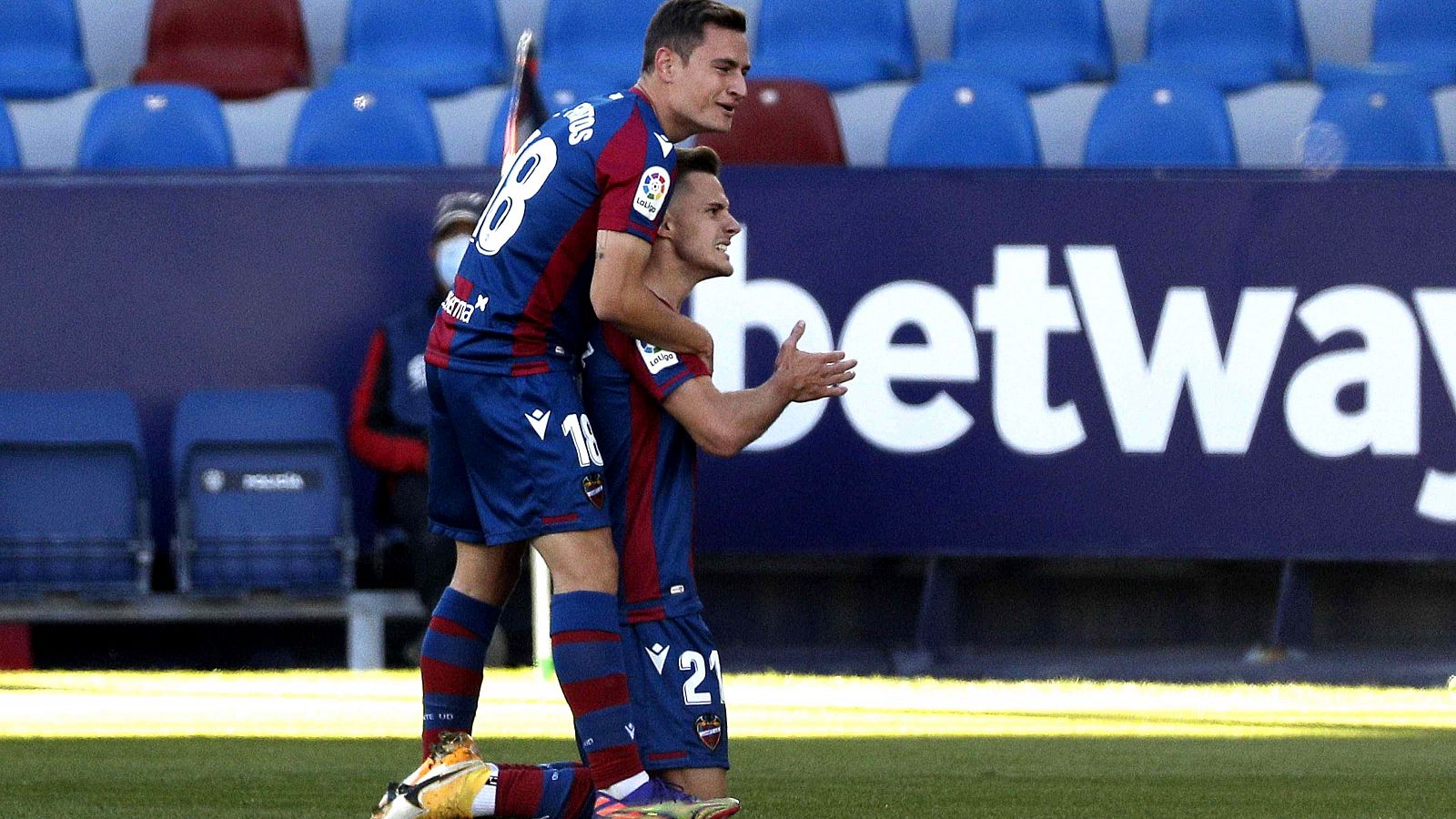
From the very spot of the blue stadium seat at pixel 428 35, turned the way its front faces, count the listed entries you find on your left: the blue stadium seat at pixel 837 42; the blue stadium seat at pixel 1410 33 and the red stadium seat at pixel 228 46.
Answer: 2

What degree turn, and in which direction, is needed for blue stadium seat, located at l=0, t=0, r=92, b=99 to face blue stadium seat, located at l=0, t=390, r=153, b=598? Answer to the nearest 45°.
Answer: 0° — it already faces it

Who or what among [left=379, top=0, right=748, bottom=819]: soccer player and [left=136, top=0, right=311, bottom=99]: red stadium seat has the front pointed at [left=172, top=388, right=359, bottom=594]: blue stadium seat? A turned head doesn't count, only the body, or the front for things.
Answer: the red stadium seat

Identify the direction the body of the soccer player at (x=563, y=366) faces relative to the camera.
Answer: to the viewer's right

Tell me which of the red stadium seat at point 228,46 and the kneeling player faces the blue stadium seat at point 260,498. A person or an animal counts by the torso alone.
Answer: the red stadium seat

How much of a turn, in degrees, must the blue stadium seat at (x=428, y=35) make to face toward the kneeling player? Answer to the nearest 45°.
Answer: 0° — it already faces them

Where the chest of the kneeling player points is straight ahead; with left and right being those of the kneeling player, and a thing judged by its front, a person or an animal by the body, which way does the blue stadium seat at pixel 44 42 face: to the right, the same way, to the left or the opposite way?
to the right

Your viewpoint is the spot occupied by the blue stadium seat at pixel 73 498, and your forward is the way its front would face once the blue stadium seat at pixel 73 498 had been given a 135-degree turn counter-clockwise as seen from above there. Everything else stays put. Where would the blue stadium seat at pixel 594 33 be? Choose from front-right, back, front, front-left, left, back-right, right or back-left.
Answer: front

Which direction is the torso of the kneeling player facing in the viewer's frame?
to the viewer's right

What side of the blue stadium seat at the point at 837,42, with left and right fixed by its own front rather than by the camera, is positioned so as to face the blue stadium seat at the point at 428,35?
right

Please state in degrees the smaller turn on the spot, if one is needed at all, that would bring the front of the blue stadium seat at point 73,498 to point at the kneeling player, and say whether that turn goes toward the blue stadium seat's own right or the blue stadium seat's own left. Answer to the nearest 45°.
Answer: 0° — it already faces them

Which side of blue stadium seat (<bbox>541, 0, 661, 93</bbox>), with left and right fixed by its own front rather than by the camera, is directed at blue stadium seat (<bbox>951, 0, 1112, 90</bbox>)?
left

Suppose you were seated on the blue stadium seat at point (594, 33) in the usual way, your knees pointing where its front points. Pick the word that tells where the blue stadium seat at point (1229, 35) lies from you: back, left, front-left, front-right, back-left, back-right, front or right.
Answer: left

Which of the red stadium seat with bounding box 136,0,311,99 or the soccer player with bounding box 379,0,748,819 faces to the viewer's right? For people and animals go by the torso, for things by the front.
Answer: the soccer player

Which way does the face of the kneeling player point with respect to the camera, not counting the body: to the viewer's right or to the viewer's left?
to the viewer's right
